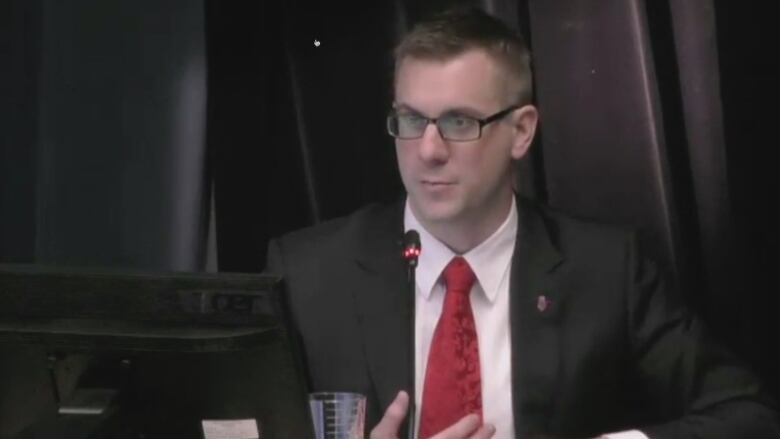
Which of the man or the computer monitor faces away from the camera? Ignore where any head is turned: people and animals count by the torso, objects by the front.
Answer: the computer monitor

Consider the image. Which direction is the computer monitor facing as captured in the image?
away from the camera

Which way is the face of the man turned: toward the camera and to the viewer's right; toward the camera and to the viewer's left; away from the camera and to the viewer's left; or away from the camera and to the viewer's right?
toward the camera and to the viewer's left

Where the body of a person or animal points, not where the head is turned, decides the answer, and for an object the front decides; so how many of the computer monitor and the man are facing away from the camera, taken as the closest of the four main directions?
1

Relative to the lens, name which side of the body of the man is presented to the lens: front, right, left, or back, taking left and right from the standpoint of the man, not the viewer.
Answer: front
